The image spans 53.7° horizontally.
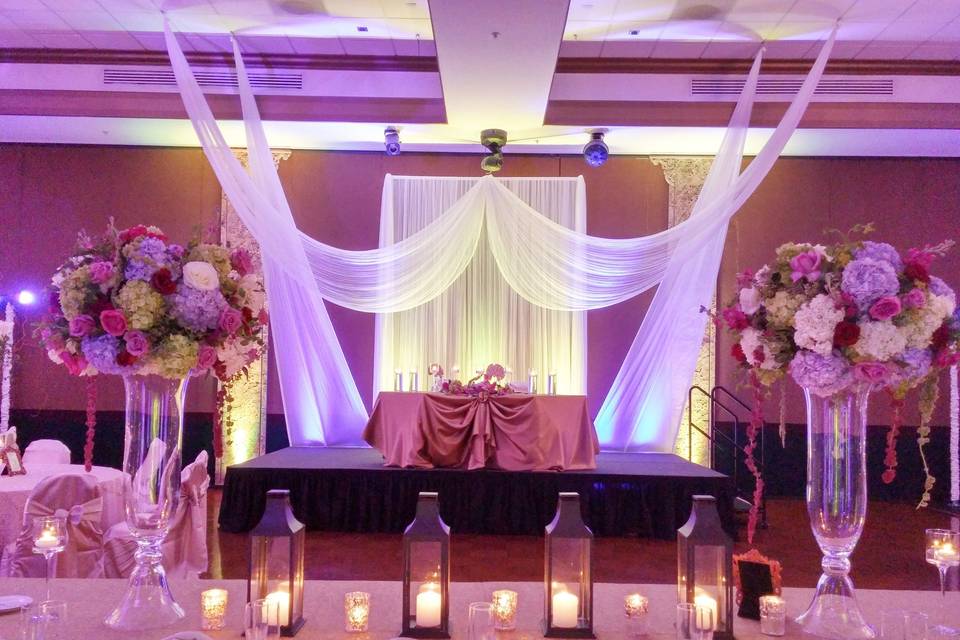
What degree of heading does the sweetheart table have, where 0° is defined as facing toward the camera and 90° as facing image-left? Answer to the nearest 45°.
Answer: approximately 0°

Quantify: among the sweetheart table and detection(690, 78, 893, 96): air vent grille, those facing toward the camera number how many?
2

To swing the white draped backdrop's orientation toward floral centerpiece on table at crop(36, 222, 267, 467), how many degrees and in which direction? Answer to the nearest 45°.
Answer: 0° — it already faces it

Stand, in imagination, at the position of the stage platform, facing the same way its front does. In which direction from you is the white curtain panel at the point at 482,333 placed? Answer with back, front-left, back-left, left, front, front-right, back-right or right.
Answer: back

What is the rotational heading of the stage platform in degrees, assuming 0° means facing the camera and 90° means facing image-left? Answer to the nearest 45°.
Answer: approximately 0°

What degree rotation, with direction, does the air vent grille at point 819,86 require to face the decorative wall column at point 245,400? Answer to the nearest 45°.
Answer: approximately 90° to its right

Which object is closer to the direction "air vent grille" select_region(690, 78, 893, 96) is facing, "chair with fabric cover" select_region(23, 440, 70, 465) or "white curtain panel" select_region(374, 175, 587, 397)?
the chair with fabric cover
